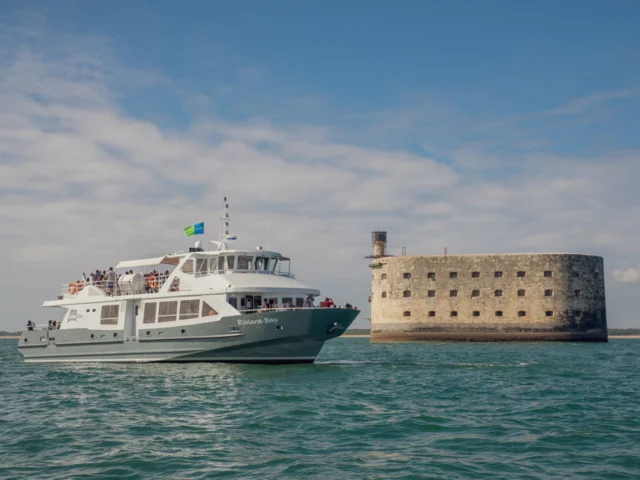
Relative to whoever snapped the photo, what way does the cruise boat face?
facing the viewer and to the right of the viewer
